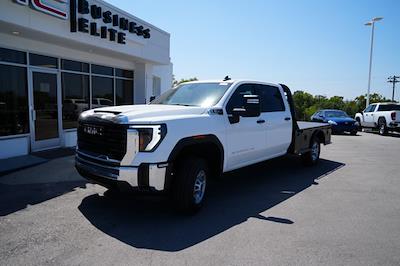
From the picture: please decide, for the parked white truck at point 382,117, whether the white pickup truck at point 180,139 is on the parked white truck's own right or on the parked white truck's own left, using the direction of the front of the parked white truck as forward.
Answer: on the parked white truck's own left

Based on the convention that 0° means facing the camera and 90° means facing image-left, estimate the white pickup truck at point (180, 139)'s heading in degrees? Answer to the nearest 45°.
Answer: approximately 45°

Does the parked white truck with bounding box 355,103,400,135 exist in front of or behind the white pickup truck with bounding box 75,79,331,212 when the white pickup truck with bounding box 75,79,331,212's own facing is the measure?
behind

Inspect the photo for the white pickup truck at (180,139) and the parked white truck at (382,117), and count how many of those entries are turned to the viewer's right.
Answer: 0

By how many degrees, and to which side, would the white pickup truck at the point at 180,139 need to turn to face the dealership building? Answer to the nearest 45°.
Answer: approximately 90° to its right

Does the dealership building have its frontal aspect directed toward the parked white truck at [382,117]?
no

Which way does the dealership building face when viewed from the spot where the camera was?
facing the viewer and to the right of the viewer

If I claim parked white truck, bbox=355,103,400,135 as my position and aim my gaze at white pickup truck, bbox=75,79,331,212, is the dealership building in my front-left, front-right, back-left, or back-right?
front-right

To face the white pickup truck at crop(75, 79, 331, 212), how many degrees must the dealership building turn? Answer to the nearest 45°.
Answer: approximately 45° to its right

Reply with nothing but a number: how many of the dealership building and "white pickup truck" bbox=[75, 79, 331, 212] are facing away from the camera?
0
